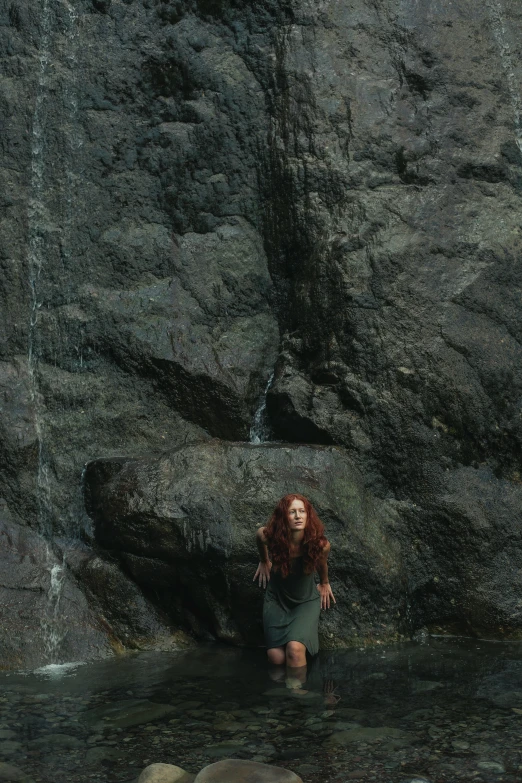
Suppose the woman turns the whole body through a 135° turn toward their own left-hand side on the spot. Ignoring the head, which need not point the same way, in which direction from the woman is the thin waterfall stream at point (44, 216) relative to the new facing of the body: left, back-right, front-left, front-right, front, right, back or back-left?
left

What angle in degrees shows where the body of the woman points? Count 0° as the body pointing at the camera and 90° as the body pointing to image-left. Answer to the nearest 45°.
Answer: approximately 0°

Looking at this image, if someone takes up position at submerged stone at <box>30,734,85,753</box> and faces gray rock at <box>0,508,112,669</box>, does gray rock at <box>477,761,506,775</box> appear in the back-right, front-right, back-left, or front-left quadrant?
back-right

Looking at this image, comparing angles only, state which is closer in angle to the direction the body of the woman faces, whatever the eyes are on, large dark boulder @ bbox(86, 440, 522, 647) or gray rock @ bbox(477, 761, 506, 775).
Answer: the gray rock

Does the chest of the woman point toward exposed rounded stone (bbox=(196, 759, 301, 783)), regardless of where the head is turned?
yes

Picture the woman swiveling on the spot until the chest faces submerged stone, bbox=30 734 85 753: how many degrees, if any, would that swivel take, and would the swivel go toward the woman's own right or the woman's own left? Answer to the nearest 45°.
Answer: approximately 45° to the woman's own right

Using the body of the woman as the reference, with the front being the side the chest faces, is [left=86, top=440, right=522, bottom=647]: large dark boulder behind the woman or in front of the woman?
behind
